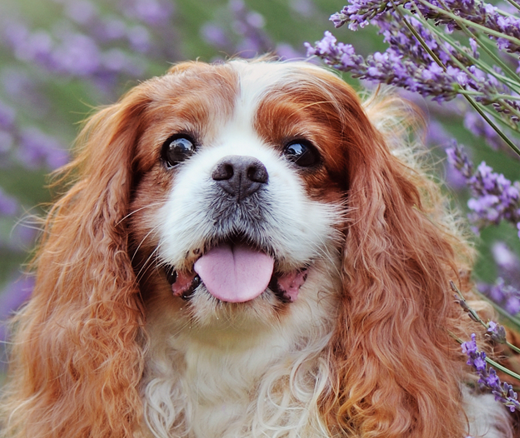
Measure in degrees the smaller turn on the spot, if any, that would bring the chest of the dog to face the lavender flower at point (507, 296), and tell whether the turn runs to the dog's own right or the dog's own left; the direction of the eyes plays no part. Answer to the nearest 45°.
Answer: approximately 135° to the dog's own left

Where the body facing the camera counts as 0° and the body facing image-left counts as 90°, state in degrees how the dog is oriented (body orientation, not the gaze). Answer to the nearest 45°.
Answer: approximately 0°

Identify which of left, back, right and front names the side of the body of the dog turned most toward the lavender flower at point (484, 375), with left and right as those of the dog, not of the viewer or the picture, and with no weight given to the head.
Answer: left

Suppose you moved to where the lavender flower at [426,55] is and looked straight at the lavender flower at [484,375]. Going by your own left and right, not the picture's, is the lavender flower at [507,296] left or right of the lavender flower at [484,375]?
left

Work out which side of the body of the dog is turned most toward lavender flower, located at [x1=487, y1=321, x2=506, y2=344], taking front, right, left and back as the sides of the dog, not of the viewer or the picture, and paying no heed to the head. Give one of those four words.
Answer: left
